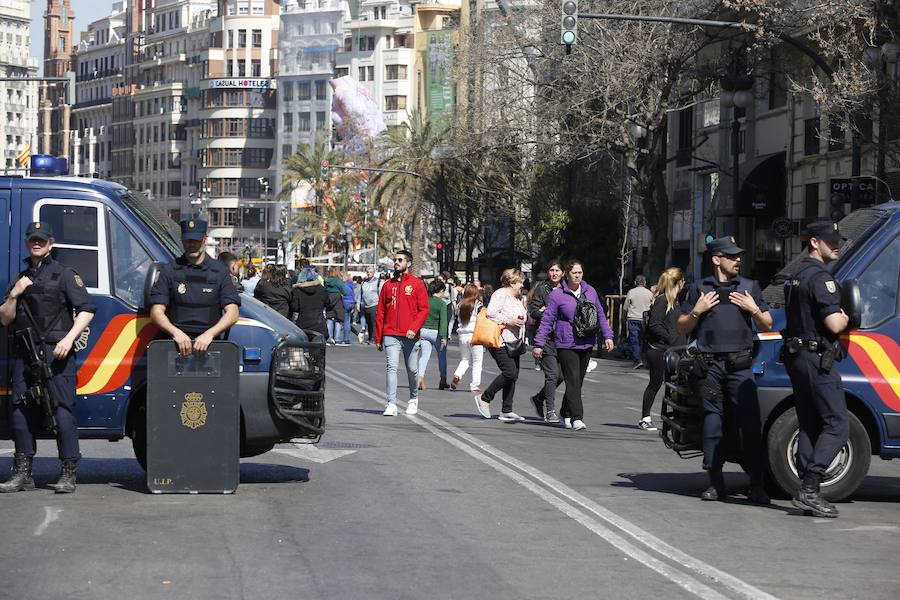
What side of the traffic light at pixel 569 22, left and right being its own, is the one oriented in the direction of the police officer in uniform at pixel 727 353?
front

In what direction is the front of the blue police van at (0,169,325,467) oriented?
to the viewer's right

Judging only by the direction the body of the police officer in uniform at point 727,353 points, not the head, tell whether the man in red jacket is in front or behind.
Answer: behind

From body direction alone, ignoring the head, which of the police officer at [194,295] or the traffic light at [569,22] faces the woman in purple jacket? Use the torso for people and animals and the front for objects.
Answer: the traffic light

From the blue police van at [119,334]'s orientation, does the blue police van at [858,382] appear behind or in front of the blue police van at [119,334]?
in front

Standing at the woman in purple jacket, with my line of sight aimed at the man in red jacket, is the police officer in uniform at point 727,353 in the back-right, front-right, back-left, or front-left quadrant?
back-left

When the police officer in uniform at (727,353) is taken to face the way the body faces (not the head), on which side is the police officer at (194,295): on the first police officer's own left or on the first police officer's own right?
on the first police officer's own right

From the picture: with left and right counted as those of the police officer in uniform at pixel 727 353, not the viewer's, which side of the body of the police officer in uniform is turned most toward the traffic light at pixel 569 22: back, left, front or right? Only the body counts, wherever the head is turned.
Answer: back
